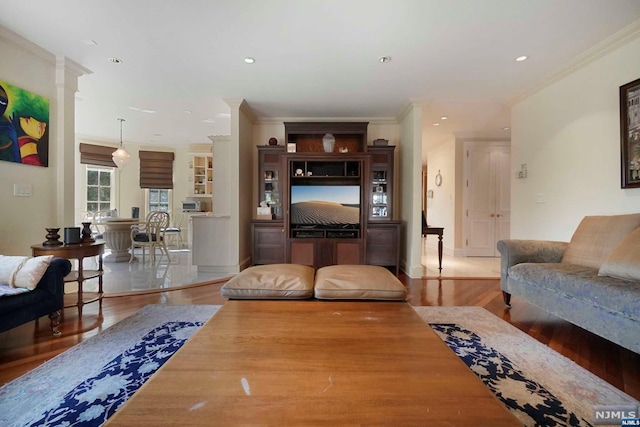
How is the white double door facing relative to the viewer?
toward the camera

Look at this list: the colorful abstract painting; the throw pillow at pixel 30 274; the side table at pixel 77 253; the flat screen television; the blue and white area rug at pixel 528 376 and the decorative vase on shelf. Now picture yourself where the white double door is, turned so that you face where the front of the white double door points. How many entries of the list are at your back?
0

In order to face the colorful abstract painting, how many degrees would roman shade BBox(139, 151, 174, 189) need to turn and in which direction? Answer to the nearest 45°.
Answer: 0° — it already faces it

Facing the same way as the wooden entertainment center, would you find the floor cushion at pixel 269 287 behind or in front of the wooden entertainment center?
in front

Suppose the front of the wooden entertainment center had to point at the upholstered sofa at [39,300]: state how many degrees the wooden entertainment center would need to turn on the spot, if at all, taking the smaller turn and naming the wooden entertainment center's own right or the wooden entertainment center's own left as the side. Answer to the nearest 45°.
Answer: approximately 45° to the wooden entertainment center's own right

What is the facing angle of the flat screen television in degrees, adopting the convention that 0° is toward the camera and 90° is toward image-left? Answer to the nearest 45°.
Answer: approximately 0°

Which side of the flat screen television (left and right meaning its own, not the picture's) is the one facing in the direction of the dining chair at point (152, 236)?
right

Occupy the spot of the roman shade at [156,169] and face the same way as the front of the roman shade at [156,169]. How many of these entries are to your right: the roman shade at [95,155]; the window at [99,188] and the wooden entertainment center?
2

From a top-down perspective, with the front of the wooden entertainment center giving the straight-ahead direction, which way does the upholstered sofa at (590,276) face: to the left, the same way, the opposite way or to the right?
to the right

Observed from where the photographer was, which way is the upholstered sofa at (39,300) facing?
facing the viewer and to the right of the viewer

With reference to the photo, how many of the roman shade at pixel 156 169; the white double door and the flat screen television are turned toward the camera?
3

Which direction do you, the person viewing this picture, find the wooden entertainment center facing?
facing the viewer

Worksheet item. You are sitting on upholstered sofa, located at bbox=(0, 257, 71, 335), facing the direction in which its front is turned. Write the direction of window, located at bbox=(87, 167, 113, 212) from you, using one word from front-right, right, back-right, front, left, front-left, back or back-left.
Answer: back-left

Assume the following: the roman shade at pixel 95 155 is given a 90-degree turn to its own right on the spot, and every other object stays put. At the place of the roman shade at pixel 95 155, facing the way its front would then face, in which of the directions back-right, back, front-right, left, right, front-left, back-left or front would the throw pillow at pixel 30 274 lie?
front-left

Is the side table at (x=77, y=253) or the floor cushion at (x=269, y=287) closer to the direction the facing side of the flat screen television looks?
the floor cushion

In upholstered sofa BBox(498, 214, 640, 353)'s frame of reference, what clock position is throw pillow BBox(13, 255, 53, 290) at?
The throw pillow is roughly at 12 o'clock from the upholstered sofa.
